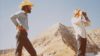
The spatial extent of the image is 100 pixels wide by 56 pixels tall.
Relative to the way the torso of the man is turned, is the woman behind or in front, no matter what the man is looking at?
in front

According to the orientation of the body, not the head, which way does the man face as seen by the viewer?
to the viewer's right
